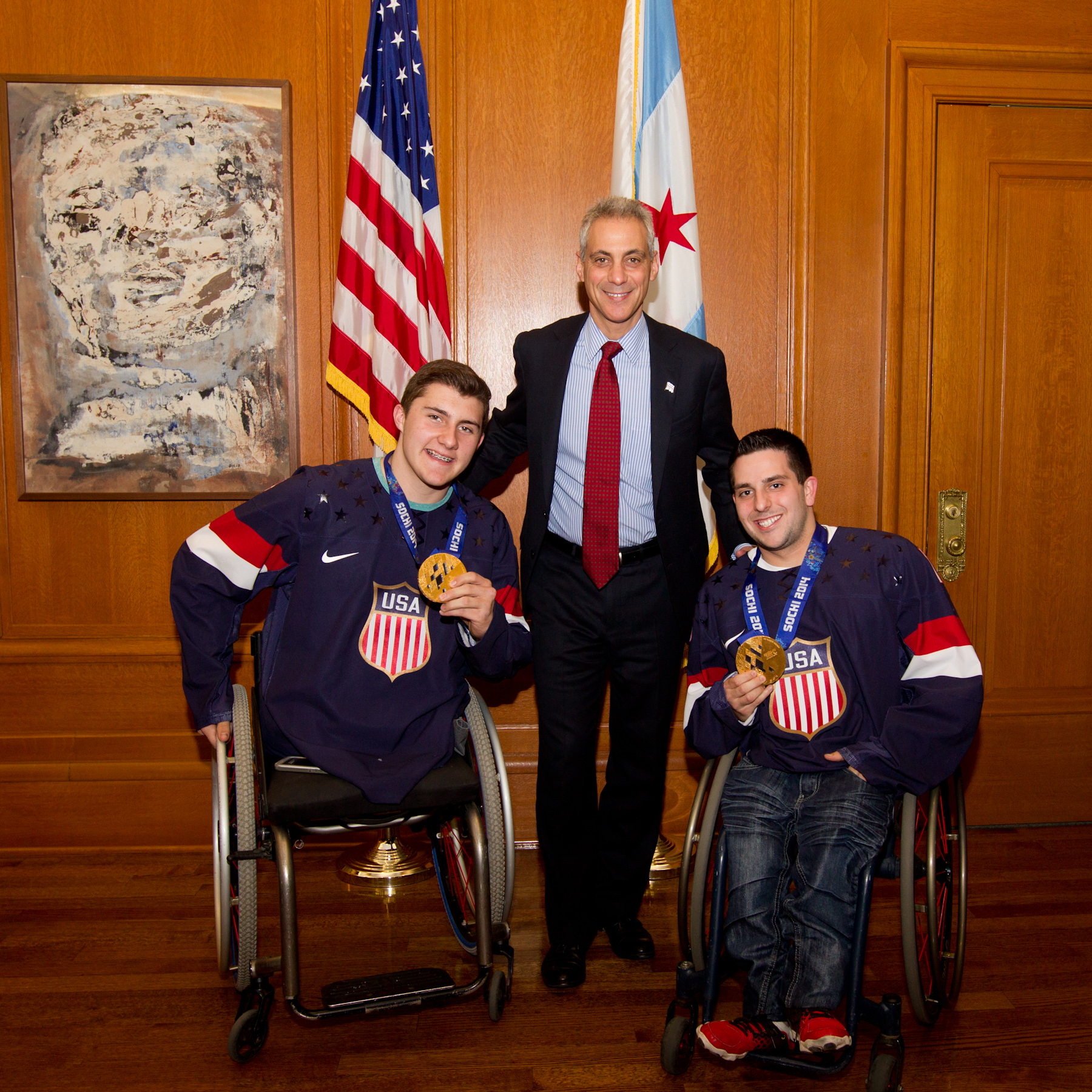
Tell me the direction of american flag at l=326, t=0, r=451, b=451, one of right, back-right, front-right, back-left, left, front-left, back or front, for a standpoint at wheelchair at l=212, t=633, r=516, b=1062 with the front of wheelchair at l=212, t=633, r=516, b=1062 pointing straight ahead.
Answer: back

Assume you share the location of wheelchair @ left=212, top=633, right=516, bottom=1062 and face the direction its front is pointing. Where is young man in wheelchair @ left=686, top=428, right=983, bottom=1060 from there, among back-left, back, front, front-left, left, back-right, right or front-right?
left

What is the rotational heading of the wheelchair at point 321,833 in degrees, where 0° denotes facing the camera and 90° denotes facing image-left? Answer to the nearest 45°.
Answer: approximately 0°

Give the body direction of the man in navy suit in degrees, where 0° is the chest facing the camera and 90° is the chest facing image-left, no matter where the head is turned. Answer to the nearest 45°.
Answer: approximately 0°

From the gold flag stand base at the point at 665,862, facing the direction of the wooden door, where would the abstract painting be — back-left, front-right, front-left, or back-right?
back-left
